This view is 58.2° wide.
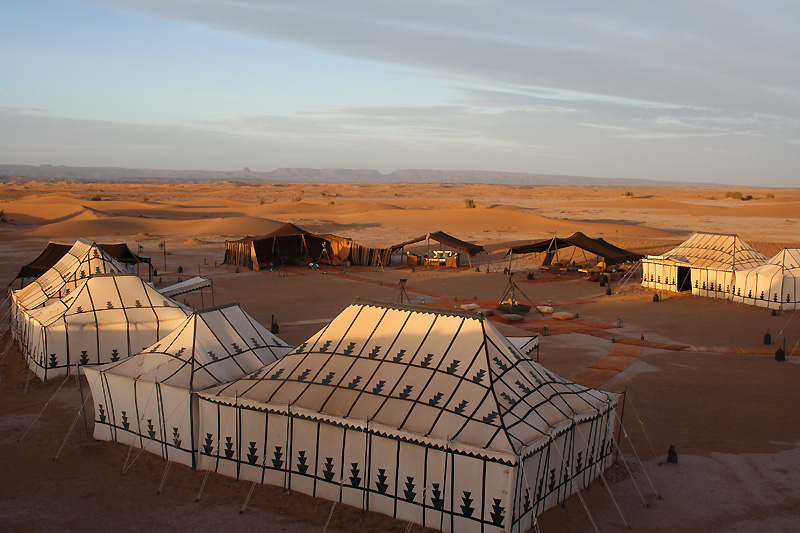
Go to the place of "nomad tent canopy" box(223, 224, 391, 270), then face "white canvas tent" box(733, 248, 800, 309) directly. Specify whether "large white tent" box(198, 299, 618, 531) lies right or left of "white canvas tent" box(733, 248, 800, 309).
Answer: right

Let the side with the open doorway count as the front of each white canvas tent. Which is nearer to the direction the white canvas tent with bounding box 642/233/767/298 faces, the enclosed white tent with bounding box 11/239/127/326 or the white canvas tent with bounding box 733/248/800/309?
the enclosed white tent

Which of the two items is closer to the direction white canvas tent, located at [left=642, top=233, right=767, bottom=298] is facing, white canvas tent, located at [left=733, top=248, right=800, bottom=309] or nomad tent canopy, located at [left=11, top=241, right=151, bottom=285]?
the nomad tent canopy

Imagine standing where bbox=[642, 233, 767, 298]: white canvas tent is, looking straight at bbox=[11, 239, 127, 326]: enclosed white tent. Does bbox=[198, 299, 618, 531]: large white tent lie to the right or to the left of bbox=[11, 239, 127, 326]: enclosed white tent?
left

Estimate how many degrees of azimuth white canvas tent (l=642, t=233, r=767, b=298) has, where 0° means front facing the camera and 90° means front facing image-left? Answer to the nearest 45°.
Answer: approximately 45°

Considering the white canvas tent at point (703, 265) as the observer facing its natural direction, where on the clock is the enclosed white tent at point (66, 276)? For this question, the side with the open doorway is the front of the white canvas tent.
The enclosed white tent is roughly at 12 o'clock from the white canvas tent.

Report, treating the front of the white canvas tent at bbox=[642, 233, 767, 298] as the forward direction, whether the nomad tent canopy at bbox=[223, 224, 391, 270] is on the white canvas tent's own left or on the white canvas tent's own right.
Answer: on the white canvas tent's own right

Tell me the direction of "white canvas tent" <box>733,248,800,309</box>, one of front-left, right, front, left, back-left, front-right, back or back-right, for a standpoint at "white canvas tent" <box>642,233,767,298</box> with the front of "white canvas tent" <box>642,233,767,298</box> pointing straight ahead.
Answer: left

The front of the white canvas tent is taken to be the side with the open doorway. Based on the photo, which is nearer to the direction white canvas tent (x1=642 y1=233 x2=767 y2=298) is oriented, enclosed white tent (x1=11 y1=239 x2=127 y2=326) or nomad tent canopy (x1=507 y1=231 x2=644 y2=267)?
the enclosed white tent

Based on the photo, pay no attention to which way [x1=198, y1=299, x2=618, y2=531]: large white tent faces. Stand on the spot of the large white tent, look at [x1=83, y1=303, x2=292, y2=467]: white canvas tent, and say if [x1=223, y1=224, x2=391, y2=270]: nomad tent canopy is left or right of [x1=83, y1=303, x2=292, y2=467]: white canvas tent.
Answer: right

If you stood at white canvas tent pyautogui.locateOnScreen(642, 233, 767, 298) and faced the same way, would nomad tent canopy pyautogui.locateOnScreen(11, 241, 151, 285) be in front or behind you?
in front

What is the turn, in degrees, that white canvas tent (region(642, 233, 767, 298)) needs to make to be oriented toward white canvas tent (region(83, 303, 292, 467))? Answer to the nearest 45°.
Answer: approximately 45° to its left

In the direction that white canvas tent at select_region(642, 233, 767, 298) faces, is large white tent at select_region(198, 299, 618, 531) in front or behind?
in front
